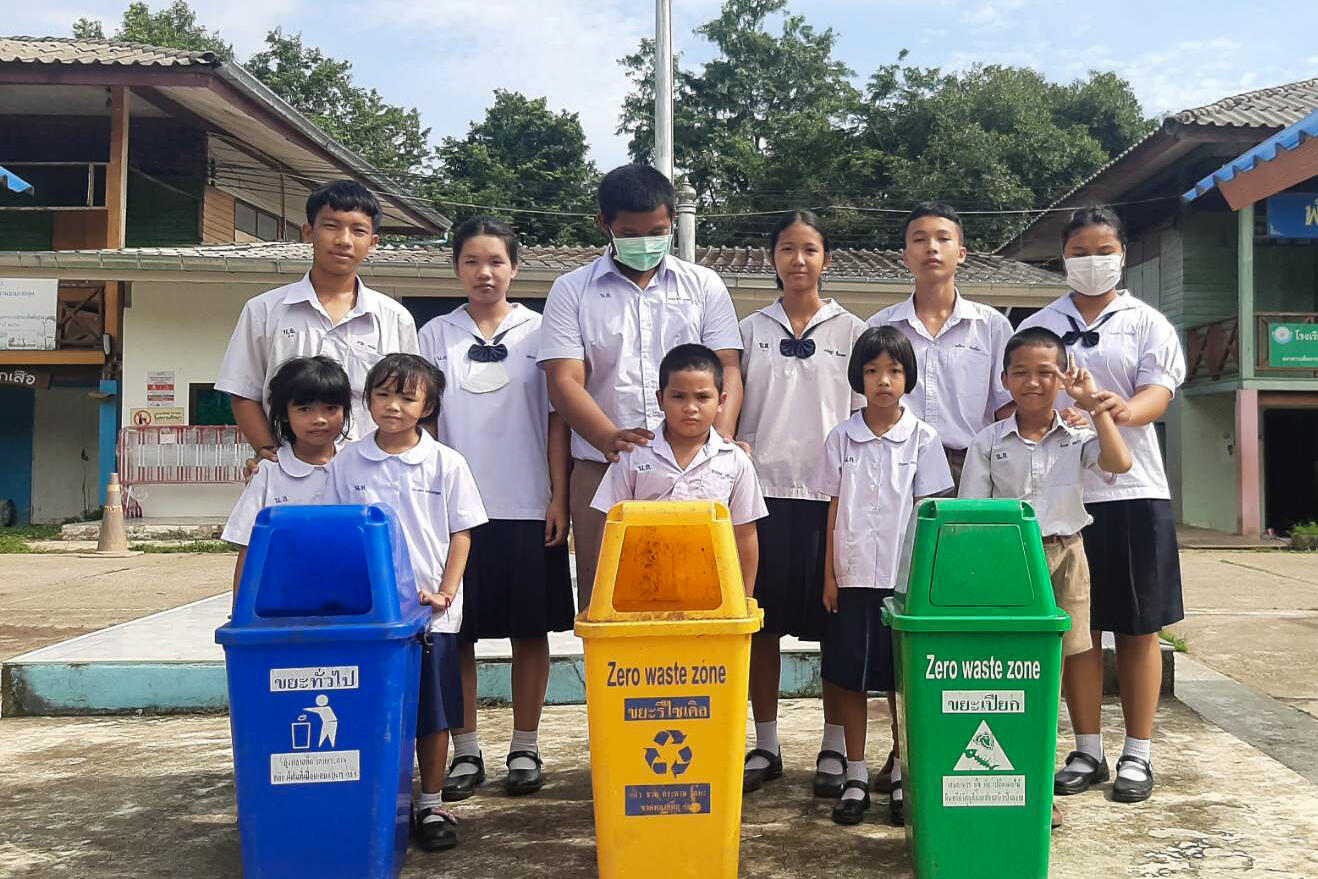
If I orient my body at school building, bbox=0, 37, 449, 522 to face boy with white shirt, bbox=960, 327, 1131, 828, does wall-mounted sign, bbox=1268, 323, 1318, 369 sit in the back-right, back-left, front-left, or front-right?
front-left

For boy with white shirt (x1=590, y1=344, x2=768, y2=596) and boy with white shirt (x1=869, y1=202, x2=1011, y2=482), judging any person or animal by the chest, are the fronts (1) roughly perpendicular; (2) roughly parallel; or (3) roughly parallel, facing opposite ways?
roughly parallel

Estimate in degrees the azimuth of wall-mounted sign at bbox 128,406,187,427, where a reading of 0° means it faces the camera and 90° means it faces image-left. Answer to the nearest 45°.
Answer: approximately 0°

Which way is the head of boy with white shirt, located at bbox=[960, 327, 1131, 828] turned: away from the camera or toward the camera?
toward the camera

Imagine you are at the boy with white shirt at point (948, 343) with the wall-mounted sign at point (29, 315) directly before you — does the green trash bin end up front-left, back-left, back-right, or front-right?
back-left

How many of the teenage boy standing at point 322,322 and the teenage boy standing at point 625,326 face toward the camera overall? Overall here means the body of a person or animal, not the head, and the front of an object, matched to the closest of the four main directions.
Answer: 2

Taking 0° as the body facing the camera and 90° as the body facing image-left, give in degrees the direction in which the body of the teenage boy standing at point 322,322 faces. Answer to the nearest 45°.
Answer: approximately 0°

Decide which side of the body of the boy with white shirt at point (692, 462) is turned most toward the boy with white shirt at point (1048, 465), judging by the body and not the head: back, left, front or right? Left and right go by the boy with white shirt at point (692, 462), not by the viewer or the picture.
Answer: left

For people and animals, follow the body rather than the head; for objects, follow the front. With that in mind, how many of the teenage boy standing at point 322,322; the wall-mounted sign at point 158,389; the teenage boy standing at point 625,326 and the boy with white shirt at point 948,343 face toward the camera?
4

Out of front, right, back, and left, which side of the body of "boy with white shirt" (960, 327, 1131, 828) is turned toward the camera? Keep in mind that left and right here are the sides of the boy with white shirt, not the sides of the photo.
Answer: front

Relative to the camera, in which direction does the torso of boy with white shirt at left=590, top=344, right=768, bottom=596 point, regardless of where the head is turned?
toward the camera

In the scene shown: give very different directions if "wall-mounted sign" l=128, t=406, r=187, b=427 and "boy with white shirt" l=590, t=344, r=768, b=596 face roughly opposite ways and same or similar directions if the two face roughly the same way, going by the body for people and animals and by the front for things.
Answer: same or similar directions

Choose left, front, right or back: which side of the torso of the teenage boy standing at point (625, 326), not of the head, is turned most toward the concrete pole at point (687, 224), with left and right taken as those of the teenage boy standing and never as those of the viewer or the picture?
back

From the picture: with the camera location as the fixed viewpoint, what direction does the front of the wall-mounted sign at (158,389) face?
facing the viewer
